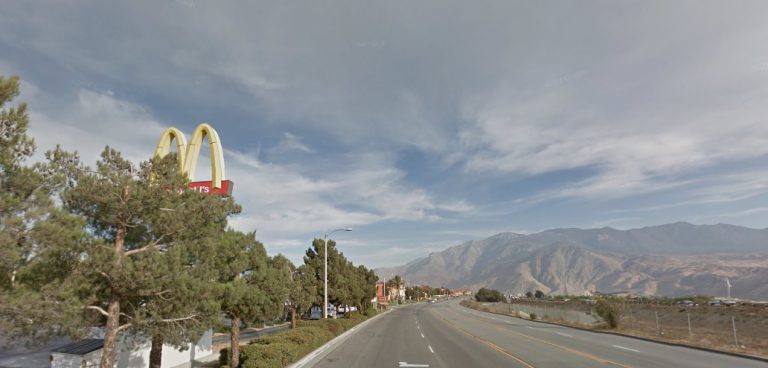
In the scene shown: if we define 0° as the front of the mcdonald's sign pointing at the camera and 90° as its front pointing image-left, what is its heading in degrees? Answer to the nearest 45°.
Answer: approximately 45°

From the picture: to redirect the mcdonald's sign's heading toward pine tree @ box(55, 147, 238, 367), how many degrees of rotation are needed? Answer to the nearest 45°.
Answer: approximately 45° to its left
